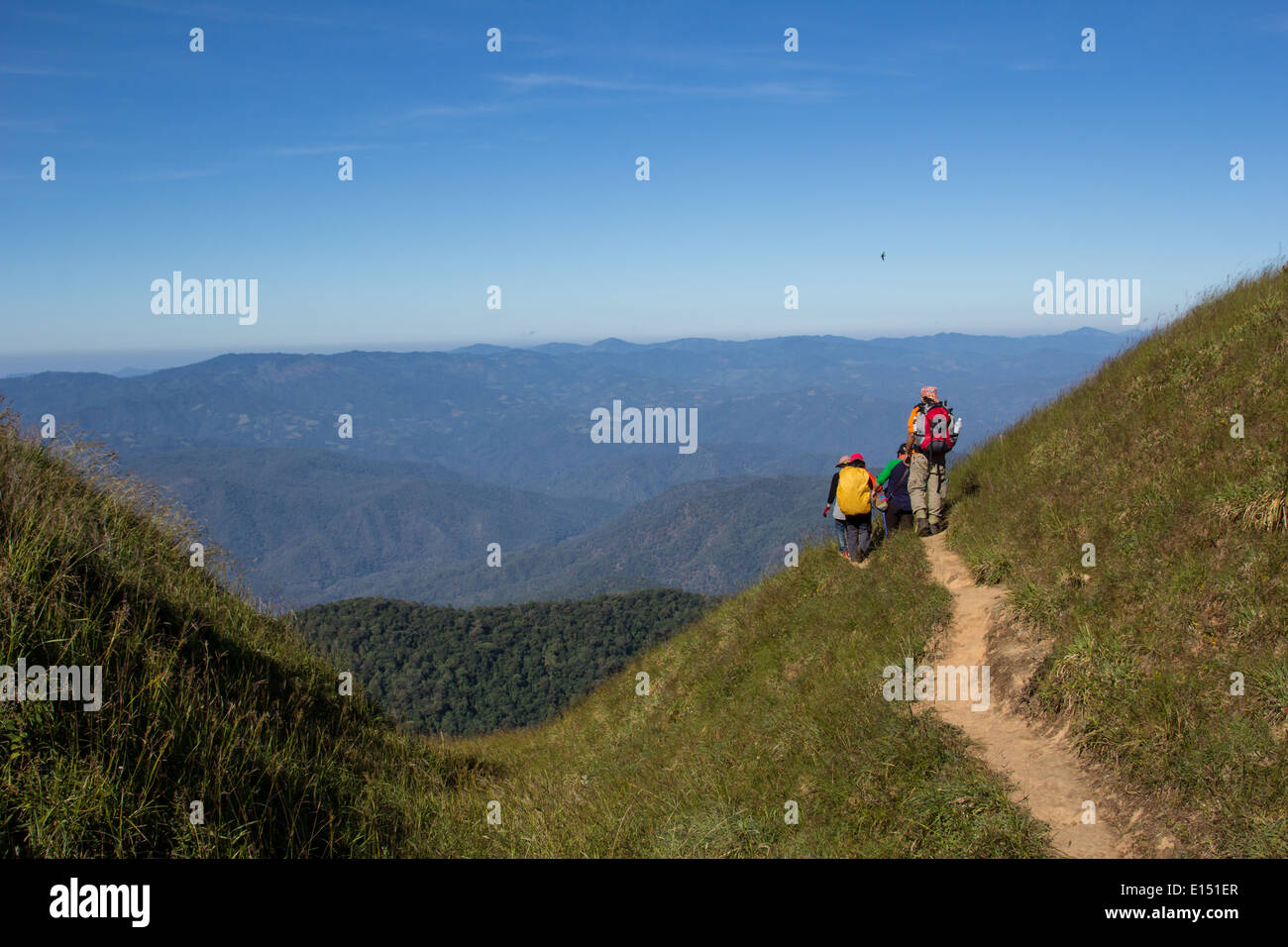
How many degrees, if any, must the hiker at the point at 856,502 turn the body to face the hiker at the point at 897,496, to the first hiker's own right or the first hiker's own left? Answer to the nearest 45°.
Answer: approximately 45° to the first hiker's own right

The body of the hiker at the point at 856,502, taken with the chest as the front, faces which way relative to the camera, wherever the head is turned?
away from the camera

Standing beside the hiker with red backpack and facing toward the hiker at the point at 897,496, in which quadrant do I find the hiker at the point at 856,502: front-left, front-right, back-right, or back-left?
front-left
